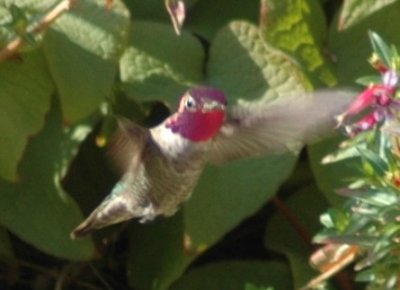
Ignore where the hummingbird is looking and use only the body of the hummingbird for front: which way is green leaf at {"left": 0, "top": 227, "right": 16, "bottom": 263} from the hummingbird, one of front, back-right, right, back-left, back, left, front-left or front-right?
back

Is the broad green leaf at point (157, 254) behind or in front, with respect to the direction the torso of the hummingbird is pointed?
behind

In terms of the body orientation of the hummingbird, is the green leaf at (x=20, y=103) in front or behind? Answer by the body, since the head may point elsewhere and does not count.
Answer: behind

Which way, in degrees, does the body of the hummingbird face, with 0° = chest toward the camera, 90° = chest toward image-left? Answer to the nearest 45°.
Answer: approximately 315°

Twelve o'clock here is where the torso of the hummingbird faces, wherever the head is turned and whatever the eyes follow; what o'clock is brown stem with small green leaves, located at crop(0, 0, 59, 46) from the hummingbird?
The brown stem with small green leaves is roughly at 7 o'clock from the hummingbird.

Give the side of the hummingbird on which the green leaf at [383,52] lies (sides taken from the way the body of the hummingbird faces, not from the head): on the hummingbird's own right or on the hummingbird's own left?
on the hummingbird's own left
